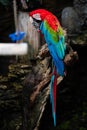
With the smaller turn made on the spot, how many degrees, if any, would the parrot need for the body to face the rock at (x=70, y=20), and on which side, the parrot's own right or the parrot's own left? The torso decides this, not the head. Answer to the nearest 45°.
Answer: approximately 45° to the parrot's own right

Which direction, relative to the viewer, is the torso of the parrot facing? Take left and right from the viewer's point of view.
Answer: facing away from the viewer and to the left of the viewer
